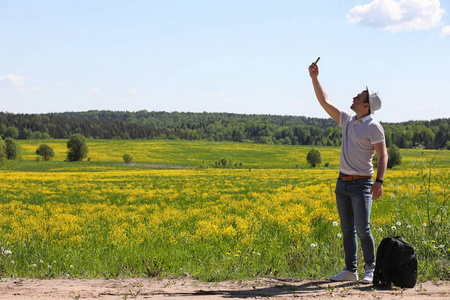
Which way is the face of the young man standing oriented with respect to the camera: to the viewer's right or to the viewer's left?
to the viewer's left

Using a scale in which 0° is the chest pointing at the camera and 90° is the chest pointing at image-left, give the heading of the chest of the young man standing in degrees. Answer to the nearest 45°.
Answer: approximately 45°
